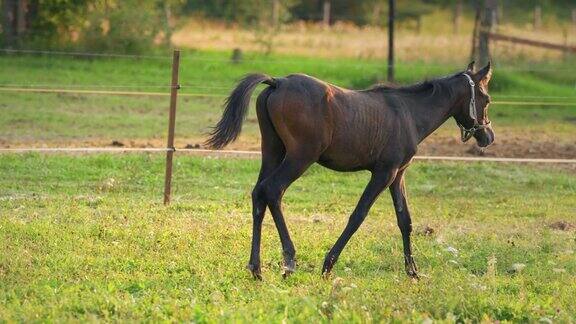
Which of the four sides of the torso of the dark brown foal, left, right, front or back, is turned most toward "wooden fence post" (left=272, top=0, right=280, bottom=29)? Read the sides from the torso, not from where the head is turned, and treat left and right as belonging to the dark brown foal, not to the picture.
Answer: left

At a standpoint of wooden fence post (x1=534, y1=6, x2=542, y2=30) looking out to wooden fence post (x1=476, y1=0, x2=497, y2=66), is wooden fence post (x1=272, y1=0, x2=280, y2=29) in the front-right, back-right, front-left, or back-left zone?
front-right

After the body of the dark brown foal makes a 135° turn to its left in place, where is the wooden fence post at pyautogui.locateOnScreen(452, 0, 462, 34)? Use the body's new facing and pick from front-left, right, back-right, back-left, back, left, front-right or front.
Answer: front-right

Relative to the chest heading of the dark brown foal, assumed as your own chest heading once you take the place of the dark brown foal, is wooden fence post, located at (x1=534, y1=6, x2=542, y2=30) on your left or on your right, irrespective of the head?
on your left

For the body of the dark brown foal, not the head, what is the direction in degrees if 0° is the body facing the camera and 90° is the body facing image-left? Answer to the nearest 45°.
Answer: approximately 270°

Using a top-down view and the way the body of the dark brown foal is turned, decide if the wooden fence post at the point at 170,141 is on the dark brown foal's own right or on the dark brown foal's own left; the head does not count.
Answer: on the dark brown foal's own left
